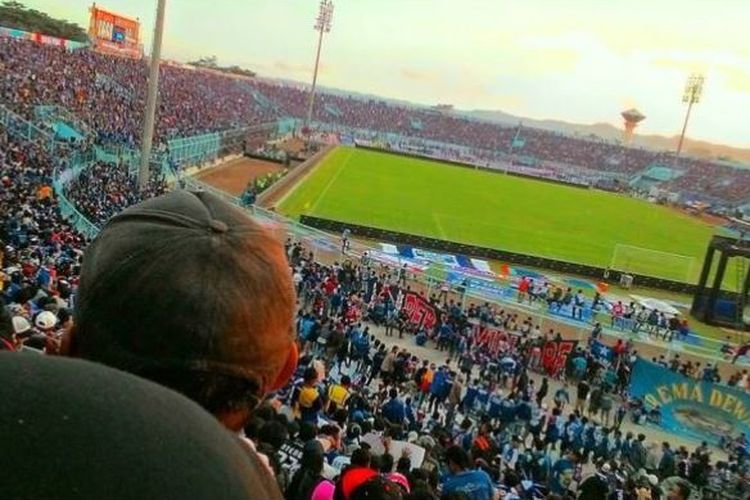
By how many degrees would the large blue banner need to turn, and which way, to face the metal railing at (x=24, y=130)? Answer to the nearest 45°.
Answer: approximately 90° to its right

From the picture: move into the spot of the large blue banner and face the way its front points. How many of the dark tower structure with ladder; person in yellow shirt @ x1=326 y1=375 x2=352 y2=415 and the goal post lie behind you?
2

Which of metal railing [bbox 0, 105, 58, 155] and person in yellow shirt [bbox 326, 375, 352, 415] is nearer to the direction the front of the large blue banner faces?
the person in yellow shirt

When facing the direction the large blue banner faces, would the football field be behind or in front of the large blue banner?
behind

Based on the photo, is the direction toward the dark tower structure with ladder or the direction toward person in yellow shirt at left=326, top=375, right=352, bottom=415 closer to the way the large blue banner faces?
the person in yellow shirt

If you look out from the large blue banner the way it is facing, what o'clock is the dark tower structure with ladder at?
The dark tower structure with ladder is roughly at 6 o'clock from the large blue banner.

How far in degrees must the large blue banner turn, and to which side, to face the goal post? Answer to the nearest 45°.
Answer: approximately 180°

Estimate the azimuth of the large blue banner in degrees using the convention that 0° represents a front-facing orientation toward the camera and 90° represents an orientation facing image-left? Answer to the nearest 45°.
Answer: approximately 0°

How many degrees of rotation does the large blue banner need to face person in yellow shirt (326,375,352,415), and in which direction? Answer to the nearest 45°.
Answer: approximately 45° to its right

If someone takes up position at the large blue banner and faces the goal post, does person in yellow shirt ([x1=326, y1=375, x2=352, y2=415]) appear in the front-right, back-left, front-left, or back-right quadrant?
back-left
